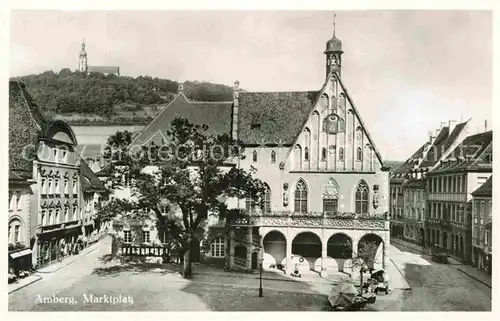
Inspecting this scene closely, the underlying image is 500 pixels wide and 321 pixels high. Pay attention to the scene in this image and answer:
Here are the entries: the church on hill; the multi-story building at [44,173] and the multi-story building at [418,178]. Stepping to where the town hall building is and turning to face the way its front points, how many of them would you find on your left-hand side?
1

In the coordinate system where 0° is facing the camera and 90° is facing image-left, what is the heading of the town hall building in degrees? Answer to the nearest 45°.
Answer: approximately 0°

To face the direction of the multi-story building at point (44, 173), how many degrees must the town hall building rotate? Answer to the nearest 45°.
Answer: approximately 90° to its right

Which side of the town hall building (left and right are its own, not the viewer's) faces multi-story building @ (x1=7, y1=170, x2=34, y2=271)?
right

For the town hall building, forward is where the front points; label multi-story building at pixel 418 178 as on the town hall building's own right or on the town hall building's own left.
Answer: on the town hall building's own left

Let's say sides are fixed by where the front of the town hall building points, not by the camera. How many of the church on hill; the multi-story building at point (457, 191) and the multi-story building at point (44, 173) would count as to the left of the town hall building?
1

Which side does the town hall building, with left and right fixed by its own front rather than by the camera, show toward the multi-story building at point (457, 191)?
left

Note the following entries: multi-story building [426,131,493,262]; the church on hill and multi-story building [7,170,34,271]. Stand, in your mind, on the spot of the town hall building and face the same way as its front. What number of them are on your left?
1
